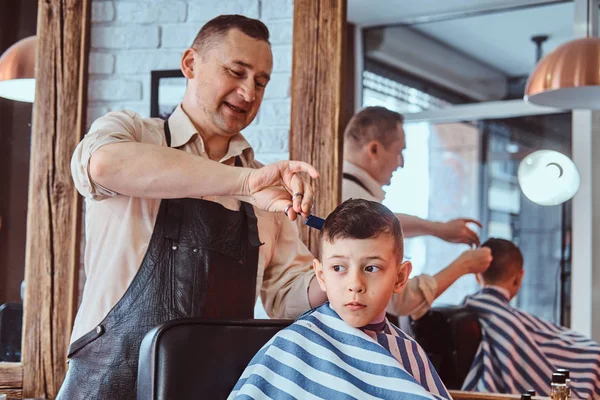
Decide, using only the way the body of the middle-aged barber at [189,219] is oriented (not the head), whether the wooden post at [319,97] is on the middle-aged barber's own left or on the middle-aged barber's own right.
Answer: on the middle-aged barber's own left

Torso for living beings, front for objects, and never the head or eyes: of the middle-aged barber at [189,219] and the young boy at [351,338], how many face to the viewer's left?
0

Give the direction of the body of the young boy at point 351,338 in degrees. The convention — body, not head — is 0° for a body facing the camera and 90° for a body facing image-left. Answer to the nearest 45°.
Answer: approximately 315°

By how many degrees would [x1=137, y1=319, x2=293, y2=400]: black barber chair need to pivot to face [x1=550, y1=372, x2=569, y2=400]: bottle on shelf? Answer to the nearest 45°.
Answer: approximately 45° to its left

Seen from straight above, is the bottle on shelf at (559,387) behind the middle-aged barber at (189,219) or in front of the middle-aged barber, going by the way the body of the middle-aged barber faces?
in front

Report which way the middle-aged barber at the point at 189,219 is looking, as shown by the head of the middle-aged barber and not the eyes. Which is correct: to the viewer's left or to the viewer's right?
to the viewer's right

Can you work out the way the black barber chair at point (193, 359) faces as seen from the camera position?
facing the viewer and to the right of the viewer

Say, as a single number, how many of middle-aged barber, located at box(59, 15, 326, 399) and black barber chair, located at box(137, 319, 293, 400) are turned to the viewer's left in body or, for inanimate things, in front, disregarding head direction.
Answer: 0
